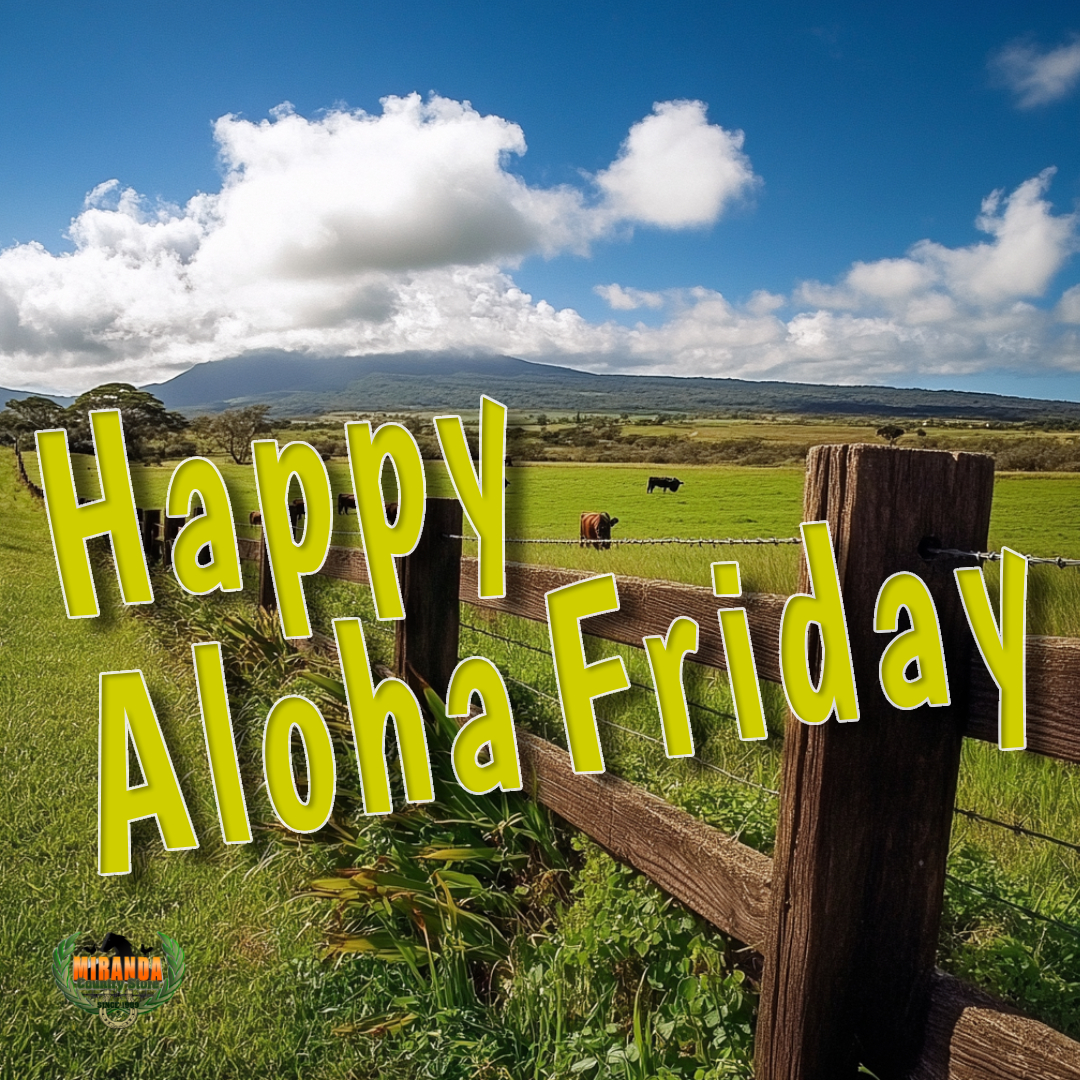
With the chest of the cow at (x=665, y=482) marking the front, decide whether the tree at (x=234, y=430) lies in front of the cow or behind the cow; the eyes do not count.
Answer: behind

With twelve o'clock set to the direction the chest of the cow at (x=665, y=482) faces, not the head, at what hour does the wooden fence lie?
The wooden fence is roughly at 3 o'clock from the cow.

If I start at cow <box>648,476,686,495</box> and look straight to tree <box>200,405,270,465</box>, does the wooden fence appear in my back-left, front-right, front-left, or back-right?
back-left

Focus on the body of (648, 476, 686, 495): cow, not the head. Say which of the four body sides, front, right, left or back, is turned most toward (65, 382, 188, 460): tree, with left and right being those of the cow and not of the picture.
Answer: back

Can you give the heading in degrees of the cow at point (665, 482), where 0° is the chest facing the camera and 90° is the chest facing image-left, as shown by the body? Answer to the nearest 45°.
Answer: approximately 270°
